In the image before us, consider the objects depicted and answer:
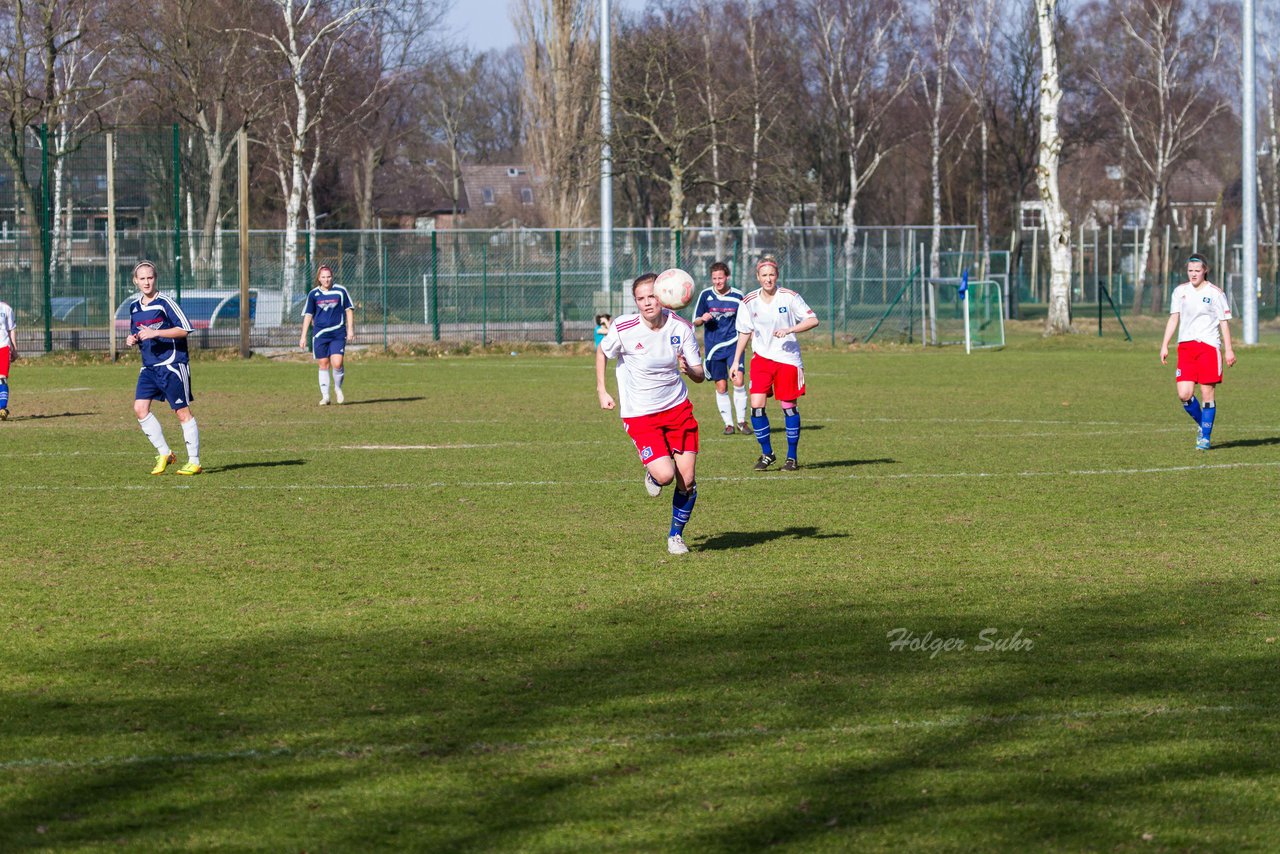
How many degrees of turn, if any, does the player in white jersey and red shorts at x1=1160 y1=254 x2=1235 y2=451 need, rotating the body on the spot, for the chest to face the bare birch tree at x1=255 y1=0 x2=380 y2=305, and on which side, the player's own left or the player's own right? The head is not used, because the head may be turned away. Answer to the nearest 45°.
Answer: approximately 135° to the player's own right

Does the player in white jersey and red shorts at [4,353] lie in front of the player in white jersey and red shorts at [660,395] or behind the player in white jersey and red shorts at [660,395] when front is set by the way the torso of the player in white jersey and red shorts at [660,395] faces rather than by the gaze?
behind

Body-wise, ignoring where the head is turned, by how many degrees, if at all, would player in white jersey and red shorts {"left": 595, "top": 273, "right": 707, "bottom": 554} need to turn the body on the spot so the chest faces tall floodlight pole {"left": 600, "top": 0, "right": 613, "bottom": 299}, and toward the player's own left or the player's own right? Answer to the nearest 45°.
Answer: approximately 180°

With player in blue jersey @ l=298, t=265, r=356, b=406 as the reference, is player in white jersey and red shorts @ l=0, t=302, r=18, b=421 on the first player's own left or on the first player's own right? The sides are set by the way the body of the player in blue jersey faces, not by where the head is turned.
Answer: on the first player's own right

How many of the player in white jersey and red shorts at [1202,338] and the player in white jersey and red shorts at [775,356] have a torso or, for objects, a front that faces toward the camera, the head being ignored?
2

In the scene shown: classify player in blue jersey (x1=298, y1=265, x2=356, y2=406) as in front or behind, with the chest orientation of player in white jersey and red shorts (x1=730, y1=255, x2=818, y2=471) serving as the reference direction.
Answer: behind

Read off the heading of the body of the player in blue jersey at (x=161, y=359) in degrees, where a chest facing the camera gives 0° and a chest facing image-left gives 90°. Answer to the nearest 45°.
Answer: approximately 45°

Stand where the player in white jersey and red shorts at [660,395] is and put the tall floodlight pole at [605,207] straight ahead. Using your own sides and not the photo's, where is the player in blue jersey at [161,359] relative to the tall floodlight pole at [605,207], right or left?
left

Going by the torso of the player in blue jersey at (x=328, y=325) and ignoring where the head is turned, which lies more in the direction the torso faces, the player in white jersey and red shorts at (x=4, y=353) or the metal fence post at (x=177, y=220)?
the player in white jersey and red shorts

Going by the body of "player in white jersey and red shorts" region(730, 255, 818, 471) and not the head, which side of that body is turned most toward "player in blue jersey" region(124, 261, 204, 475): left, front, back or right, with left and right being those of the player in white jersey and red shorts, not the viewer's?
right
